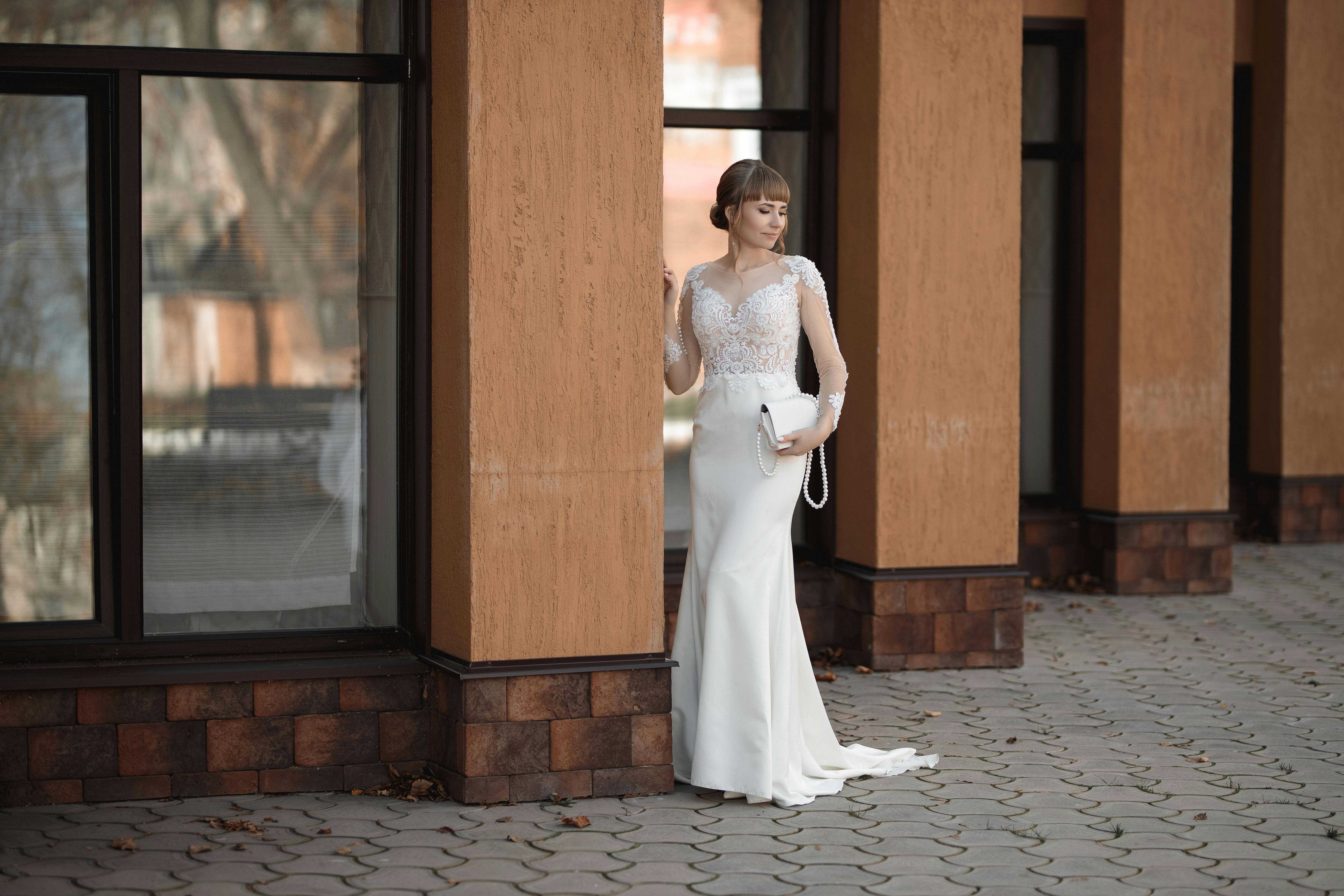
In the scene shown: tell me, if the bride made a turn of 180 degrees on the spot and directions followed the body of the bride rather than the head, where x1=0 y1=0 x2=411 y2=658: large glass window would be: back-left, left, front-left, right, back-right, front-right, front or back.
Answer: left

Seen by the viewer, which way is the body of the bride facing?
toward the camera

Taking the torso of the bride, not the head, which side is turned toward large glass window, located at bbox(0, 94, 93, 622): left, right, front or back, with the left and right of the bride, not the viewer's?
right
